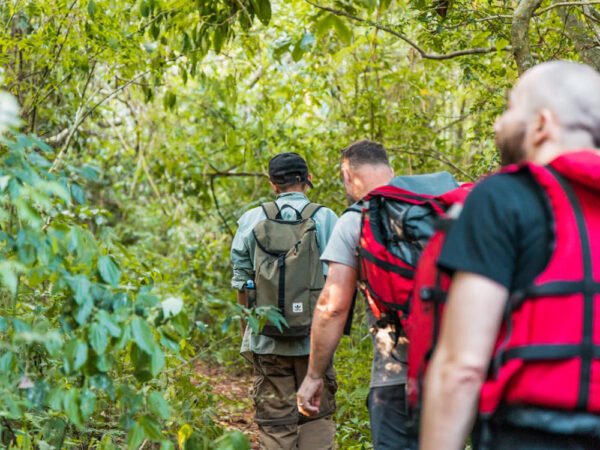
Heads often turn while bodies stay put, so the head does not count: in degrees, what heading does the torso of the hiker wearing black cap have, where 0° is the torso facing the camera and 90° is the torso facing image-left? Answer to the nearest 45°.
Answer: approximately 180°
